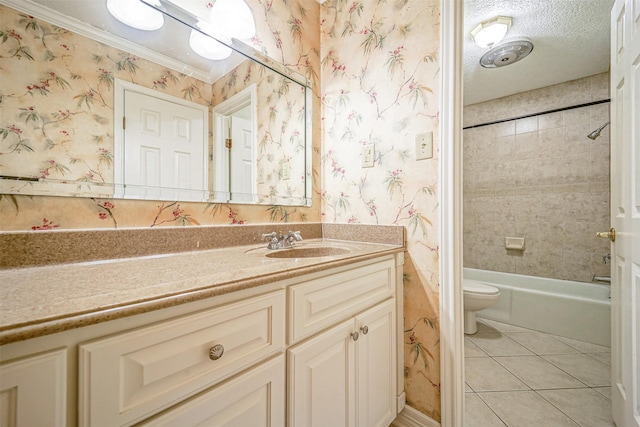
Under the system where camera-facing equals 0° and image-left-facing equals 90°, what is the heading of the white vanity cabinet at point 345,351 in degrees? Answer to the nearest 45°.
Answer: approximately 315°

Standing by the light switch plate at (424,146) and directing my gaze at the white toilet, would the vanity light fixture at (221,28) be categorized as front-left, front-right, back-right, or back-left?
back-left

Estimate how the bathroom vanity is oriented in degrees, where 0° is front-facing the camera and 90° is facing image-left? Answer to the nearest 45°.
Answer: approximately 315°

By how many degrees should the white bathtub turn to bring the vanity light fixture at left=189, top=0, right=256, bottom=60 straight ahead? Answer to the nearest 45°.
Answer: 0° — it already faces it

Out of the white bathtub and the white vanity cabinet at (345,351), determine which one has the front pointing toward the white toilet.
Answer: the white bathtub

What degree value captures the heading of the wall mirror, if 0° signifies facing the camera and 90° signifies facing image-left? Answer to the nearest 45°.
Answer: approximately 315°
